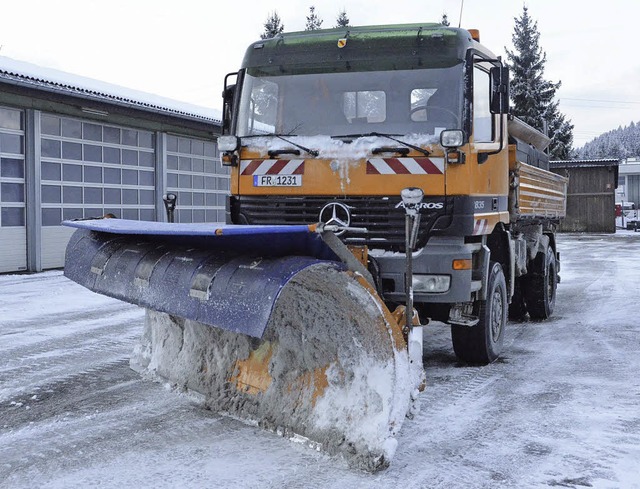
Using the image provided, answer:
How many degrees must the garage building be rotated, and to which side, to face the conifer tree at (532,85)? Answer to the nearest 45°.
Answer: approximately 90° to its left

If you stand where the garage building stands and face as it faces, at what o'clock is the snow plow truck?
The snow plow truck is roughly at 1 o'clock from the garage building.

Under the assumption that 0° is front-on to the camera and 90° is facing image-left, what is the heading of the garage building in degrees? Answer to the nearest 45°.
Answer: approximately 315°

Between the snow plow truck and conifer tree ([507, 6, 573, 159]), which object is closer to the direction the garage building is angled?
the snow plow truck

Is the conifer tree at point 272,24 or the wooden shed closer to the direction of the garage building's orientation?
the wooden shed

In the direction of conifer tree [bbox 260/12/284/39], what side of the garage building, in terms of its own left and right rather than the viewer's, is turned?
left

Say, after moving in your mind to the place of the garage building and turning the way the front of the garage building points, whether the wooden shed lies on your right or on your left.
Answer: on your left
